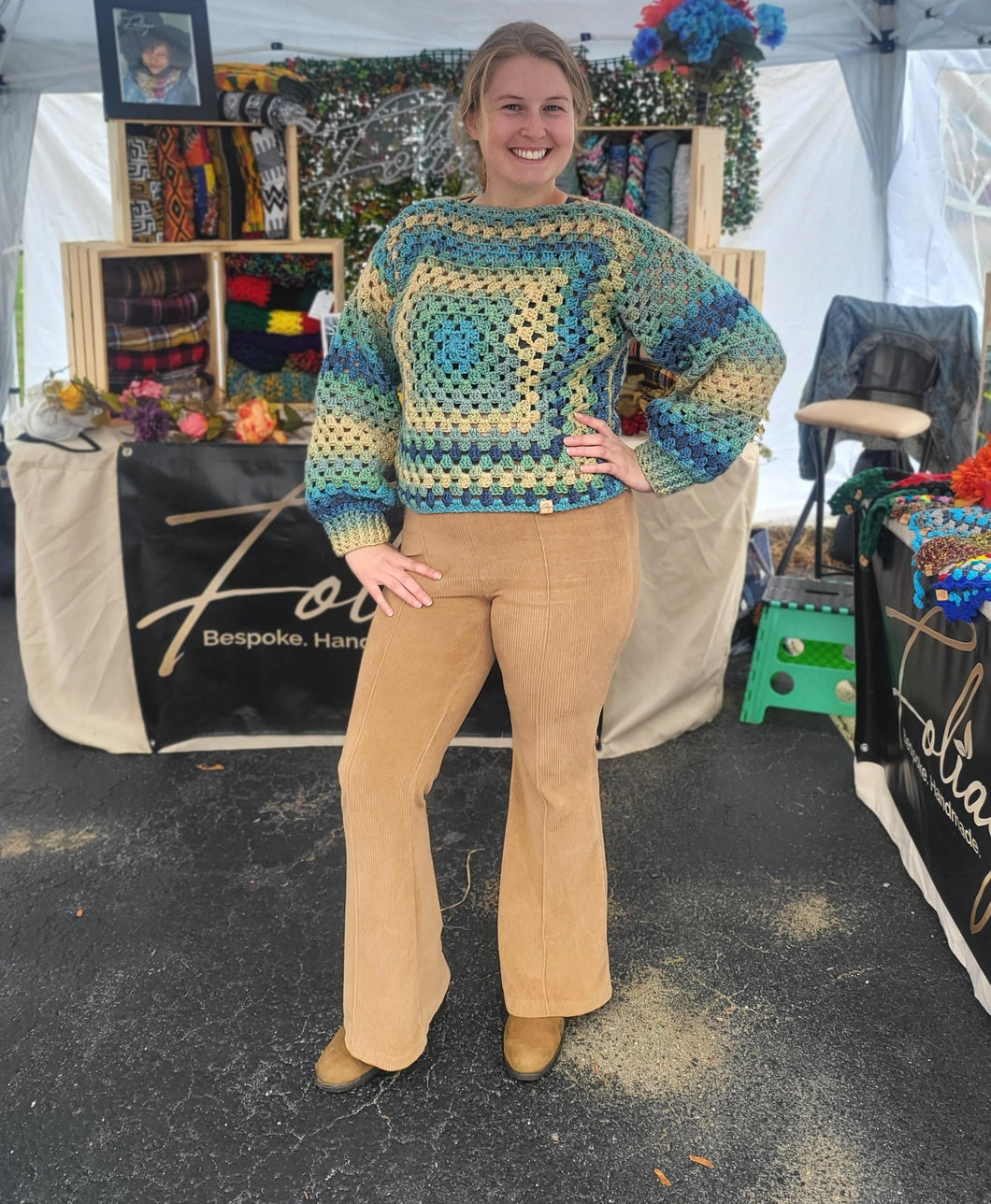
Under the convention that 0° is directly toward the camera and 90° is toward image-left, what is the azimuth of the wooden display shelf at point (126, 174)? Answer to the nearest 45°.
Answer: approximately 0°

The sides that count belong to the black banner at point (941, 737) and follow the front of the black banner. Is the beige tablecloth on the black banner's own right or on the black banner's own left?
on the black banner's own right

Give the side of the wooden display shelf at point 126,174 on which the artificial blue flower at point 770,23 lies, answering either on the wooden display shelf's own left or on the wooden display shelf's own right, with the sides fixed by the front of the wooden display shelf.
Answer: on the wooden display shelf's own left

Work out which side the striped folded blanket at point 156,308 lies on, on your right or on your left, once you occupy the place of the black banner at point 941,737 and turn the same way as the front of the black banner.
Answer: on your right

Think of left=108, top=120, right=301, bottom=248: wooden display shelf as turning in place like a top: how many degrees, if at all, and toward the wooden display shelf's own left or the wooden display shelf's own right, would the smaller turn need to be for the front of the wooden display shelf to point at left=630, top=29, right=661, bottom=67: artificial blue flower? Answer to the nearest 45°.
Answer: approximately 90° to the wooden display shelf's own left

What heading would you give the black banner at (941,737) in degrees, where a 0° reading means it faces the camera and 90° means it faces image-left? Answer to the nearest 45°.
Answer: approximately 45°

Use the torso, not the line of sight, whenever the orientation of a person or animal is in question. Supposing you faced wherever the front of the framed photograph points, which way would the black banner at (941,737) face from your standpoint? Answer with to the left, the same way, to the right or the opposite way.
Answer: to the right
